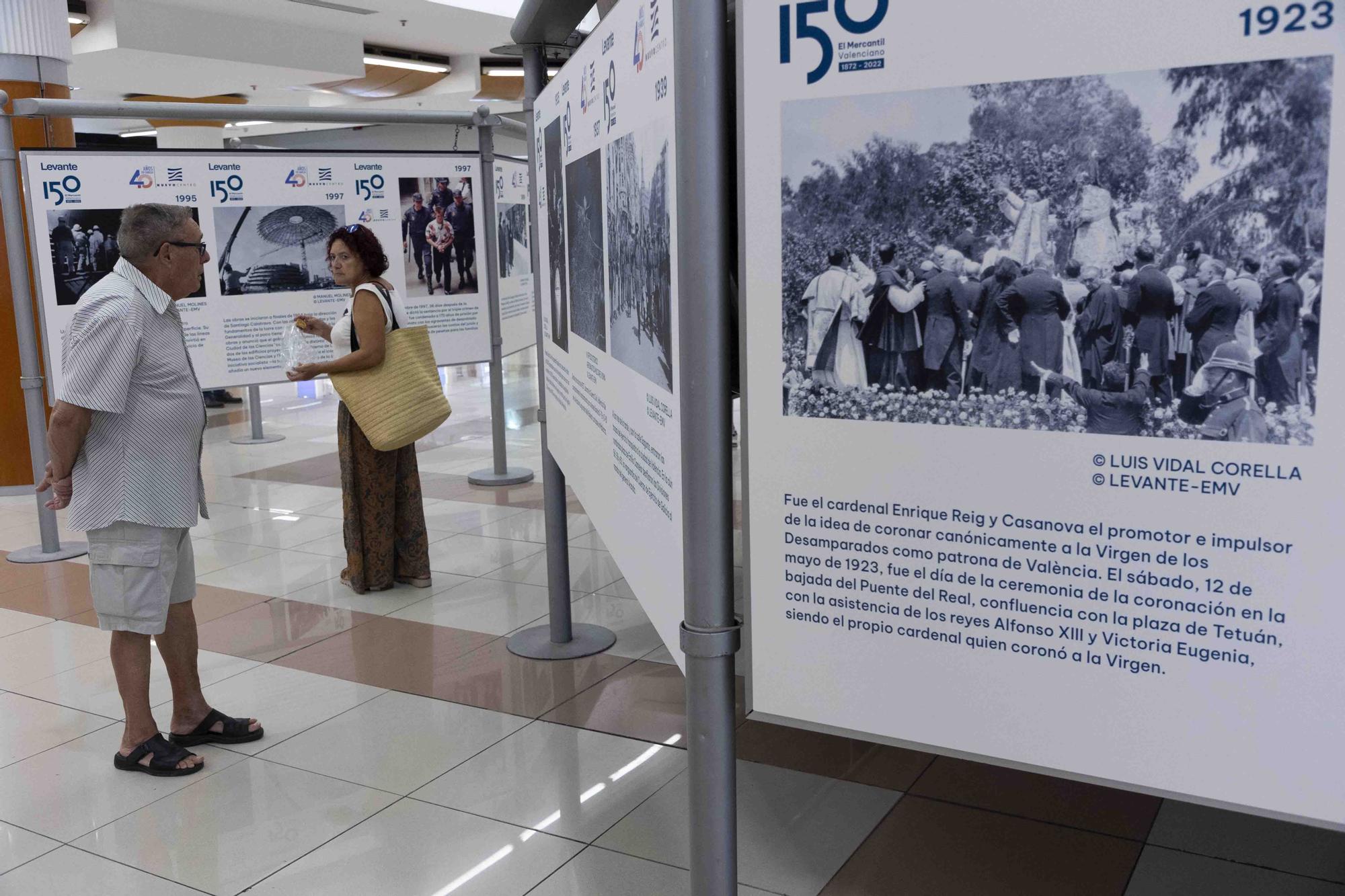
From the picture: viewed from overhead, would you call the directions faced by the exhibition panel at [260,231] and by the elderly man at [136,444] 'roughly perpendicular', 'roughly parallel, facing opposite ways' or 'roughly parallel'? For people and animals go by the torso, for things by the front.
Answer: roughly perpendicular

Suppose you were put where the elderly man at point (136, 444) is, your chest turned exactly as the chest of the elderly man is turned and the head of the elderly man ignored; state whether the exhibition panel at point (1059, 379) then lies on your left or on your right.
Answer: on your right

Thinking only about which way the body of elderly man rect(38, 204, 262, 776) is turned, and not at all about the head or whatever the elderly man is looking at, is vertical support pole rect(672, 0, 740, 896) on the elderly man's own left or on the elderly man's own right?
on the elderly man's own right

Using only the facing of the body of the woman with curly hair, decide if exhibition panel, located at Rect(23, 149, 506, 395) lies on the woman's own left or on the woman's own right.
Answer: on the woman's own right

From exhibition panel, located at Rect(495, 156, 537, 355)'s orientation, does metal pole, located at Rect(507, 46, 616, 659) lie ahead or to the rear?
ahead

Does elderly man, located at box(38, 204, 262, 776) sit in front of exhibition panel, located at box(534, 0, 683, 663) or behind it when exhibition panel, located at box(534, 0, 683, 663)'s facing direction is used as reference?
in front

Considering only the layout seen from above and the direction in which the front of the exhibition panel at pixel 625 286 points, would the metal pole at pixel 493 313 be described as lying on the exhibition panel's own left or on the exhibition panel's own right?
on the exhibition panel's own right

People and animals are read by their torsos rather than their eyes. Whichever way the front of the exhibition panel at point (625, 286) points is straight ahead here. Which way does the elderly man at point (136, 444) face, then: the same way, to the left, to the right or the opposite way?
the opposite way

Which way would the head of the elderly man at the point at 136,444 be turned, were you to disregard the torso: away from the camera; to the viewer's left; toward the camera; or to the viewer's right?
to the viewer's right

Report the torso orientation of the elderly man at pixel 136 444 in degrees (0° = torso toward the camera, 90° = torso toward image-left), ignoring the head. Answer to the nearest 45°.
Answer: approximately 270°

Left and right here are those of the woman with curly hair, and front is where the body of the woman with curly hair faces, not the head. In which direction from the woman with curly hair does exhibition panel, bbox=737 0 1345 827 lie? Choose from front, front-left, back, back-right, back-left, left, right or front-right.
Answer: left
